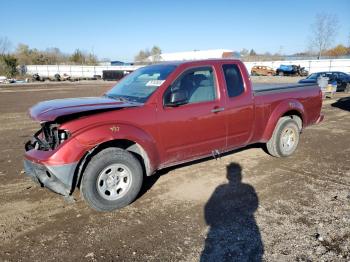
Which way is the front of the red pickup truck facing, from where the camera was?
facing the viewer and to the left of the viewer
